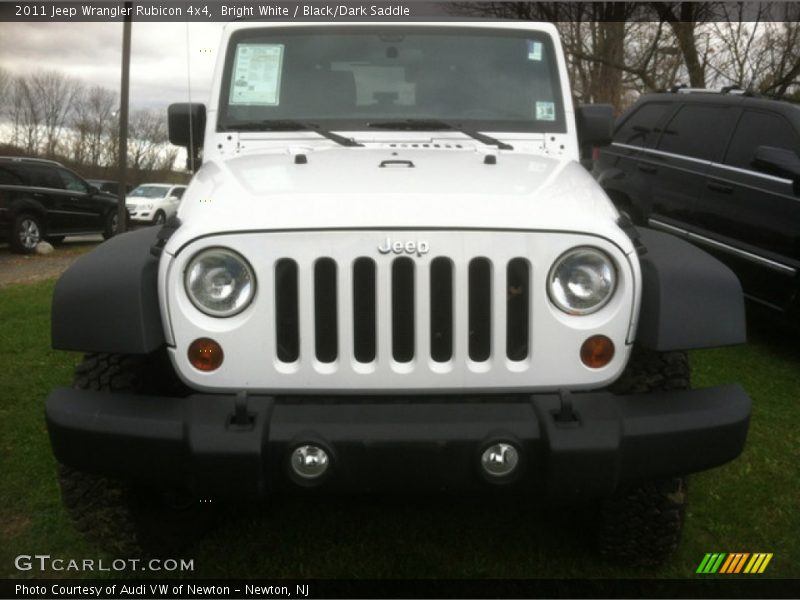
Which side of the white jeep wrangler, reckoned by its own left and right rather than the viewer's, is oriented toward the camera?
front

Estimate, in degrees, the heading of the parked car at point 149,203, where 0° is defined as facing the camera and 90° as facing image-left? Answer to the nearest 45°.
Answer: approximately 45°

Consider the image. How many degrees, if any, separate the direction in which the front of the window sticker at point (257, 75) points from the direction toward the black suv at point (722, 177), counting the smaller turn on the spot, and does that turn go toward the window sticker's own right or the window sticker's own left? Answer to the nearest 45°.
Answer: approximately 135° to the window sticker's own left

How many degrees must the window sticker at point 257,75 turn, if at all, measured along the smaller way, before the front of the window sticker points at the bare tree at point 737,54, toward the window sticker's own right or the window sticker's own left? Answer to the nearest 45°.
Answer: approximately 135° to the window sticker's own left

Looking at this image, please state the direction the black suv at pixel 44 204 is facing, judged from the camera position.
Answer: facing away from the viewer and to the right of the viewer

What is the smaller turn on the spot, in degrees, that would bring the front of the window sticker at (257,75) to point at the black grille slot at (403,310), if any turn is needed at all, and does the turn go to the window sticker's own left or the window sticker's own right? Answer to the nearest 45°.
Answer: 0° — it already faces it

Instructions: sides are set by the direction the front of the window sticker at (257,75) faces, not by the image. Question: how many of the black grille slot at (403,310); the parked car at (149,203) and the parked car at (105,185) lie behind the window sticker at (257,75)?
2

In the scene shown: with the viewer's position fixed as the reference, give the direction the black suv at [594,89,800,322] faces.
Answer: facing the viewer and to the right of the viewer

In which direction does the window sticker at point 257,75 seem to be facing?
toward the camera

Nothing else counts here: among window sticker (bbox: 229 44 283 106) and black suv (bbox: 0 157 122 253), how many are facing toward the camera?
1

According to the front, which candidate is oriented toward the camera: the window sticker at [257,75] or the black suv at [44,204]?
the window sticker
